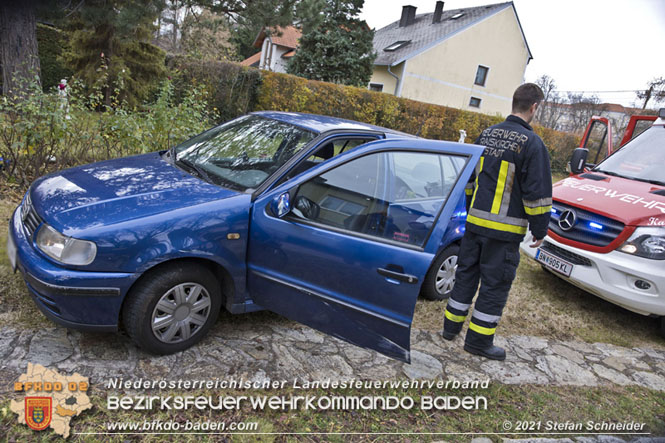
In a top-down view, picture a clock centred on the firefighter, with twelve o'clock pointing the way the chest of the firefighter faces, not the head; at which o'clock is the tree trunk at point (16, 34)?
The tree trunk is roughly at 8 o'clock from the firefighter.

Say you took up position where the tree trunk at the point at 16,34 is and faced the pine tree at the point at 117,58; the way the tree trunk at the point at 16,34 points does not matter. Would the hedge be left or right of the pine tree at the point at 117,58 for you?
right

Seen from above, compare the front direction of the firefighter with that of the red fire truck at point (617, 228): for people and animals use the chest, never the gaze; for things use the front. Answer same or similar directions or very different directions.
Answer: very different directions

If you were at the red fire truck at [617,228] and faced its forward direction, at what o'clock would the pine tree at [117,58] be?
The pine tree is roughly at 2 o'clock from the red fire truck.

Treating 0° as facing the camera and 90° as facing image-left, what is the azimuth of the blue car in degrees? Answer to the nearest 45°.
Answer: approximately 45°

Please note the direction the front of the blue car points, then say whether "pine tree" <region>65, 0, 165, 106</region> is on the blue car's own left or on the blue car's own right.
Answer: on the blue car's own right

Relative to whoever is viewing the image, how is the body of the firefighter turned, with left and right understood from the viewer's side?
facing away from the viewer and to the right of the viewer
